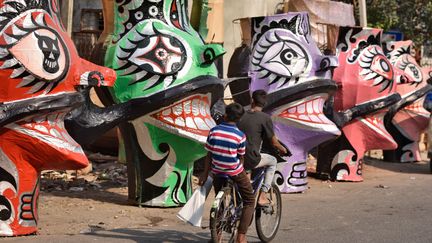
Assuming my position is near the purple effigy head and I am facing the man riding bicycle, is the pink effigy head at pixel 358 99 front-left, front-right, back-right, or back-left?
back-left

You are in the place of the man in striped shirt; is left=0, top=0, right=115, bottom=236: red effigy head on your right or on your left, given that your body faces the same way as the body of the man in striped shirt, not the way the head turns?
on your left

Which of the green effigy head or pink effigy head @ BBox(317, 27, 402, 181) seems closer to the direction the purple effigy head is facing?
the pink effigy head

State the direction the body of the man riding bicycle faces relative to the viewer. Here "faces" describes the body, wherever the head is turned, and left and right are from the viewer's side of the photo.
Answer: facing away from the viewer and to the right of the viewer

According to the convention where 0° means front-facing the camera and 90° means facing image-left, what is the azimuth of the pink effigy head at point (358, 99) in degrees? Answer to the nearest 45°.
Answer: approximately 270°

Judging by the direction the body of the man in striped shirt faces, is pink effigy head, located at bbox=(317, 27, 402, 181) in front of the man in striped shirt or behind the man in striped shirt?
in front

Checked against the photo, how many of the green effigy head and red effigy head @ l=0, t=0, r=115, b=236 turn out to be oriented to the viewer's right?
2

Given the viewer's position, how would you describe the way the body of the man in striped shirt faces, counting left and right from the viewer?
facing away from the viewer and to the right of the viewer

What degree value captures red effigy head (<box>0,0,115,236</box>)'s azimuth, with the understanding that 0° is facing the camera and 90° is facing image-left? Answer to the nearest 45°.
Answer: approximately 270°

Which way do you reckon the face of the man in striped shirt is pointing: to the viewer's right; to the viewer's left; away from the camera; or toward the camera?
away from the camera

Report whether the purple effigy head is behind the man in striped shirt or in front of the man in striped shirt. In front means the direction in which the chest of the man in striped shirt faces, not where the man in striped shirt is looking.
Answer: in front
